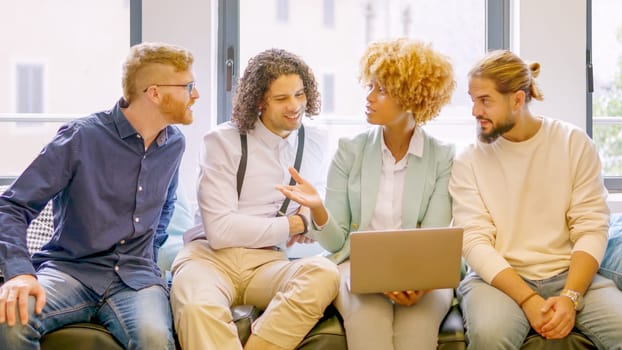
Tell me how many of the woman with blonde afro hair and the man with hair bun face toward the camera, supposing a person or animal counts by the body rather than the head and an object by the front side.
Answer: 2

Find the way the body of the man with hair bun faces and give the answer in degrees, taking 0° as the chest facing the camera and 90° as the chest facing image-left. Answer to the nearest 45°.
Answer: approximately 0°

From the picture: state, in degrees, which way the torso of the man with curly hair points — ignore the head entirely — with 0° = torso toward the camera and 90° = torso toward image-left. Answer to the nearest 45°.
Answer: approximately 315°

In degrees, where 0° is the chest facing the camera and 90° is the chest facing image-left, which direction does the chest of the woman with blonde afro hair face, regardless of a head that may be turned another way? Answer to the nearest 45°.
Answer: approximately 0°
